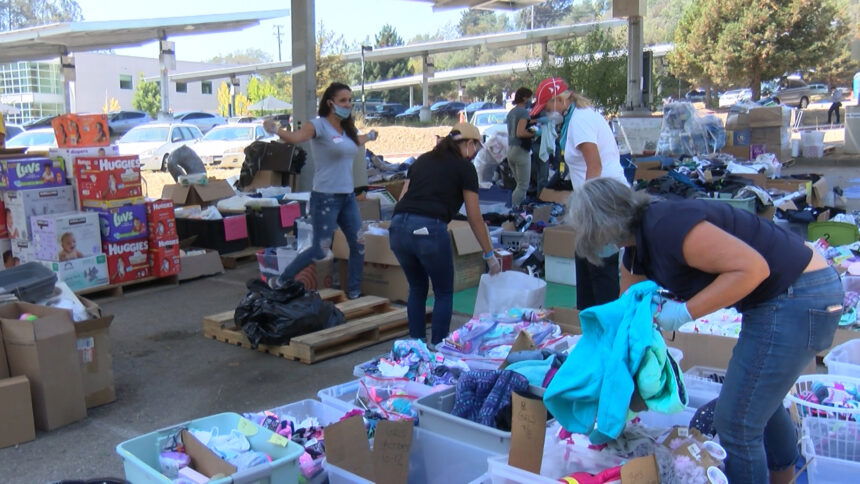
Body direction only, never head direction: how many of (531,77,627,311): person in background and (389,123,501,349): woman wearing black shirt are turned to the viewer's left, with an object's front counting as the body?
1

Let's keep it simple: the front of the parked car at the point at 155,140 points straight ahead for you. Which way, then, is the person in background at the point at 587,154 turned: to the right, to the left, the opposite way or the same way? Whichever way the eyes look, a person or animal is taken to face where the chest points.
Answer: to the right

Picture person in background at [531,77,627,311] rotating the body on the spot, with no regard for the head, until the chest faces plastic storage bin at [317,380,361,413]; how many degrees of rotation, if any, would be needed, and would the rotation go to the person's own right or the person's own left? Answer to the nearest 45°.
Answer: approximately 45° to the person's own left

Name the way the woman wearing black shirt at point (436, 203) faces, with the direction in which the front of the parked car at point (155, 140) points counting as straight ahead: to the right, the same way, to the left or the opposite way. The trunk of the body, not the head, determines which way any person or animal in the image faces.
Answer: the opposite way

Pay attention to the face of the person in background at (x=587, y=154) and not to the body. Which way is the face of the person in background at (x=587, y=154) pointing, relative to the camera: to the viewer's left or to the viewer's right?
to the viewer's left

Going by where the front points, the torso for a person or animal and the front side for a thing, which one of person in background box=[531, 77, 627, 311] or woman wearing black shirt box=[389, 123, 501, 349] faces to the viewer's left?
the person in background

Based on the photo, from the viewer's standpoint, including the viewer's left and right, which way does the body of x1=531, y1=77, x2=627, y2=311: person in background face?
facing to the left of the viewer

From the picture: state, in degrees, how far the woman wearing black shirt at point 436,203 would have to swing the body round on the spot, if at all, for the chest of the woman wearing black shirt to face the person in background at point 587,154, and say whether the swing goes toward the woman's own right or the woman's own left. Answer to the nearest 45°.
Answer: approximately 45° to the woman's own right
